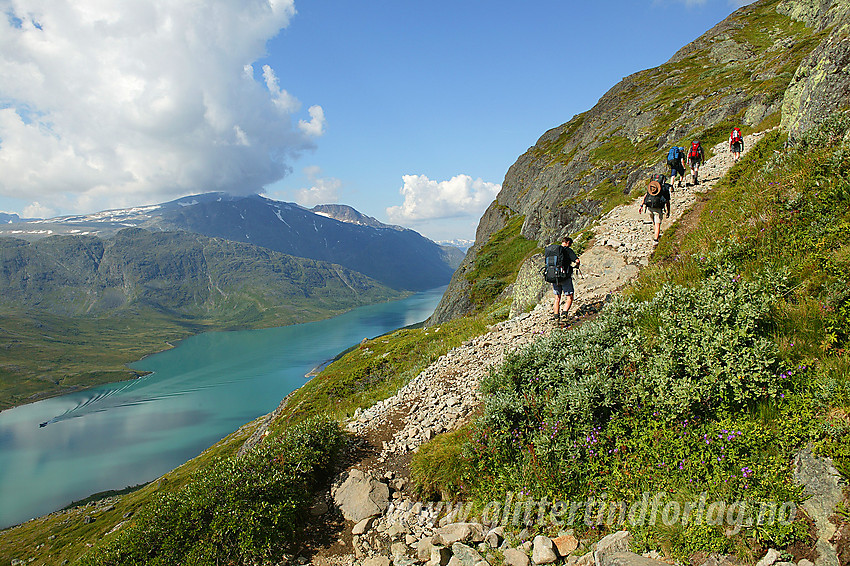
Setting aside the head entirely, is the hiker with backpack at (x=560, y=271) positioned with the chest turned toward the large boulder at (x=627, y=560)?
no

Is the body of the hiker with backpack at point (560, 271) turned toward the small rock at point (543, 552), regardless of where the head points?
no

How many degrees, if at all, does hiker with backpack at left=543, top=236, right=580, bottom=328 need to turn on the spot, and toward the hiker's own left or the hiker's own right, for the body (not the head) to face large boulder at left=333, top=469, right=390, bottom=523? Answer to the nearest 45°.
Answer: approximately 180°

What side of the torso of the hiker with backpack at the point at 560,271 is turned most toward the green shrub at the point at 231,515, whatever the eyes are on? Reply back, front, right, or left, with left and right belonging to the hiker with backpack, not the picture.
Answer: back

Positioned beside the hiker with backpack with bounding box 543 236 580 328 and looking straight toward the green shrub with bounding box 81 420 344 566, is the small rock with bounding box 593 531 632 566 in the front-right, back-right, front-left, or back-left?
front-left

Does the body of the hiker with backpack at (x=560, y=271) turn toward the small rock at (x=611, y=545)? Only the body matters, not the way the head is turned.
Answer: no

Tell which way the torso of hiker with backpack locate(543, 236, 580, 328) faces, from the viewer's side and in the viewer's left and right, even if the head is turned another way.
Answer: facing away from the viewer and to the right of the viewer

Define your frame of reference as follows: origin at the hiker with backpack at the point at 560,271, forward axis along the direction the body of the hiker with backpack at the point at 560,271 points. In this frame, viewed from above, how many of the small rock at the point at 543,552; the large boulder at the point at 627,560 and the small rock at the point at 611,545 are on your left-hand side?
0
